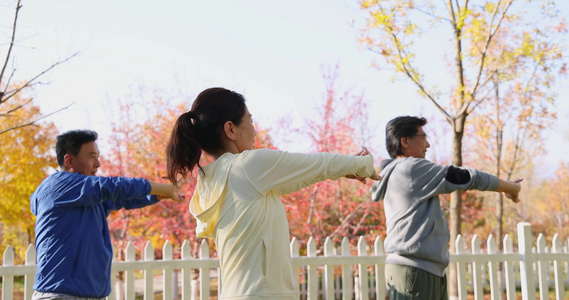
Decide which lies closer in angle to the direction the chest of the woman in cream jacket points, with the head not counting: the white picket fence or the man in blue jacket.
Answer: the white picket fence

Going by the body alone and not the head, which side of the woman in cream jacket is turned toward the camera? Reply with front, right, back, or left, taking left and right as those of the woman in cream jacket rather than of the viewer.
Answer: right

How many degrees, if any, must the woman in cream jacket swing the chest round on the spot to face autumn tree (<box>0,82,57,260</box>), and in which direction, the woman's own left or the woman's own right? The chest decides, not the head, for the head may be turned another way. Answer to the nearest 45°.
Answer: approximately 135° to the woman's own left

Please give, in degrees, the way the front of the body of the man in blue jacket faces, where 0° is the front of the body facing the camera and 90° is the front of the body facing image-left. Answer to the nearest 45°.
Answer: approximately 270°

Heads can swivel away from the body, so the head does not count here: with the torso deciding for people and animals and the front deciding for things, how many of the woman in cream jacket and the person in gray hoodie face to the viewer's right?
2

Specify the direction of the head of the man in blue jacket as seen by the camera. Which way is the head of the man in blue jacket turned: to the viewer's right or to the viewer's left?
to the viewer's right

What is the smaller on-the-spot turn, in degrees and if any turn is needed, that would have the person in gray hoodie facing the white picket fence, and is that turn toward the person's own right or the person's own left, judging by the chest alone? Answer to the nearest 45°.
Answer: approximately 135° to the person's own left

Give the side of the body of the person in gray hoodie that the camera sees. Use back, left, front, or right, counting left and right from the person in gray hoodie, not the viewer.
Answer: right

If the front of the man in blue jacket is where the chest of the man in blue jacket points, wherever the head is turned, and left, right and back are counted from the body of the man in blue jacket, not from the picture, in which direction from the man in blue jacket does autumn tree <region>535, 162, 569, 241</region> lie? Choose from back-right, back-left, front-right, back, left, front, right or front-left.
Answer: front-left

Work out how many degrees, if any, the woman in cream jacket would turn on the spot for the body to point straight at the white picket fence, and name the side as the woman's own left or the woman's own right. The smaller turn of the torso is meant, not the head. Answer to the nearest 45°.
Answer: approximately 90° to the woman's own left

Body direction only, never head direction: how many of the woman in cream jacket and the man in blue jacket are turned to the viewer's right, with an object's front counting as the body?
2

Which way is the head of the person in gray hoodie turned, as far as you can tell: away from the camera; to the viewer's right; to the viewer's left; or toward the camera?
to the viewer's right

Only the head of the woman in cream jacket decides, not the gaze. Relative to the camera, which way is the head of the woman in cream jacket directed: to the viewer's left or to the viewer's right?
to the viewer's right
